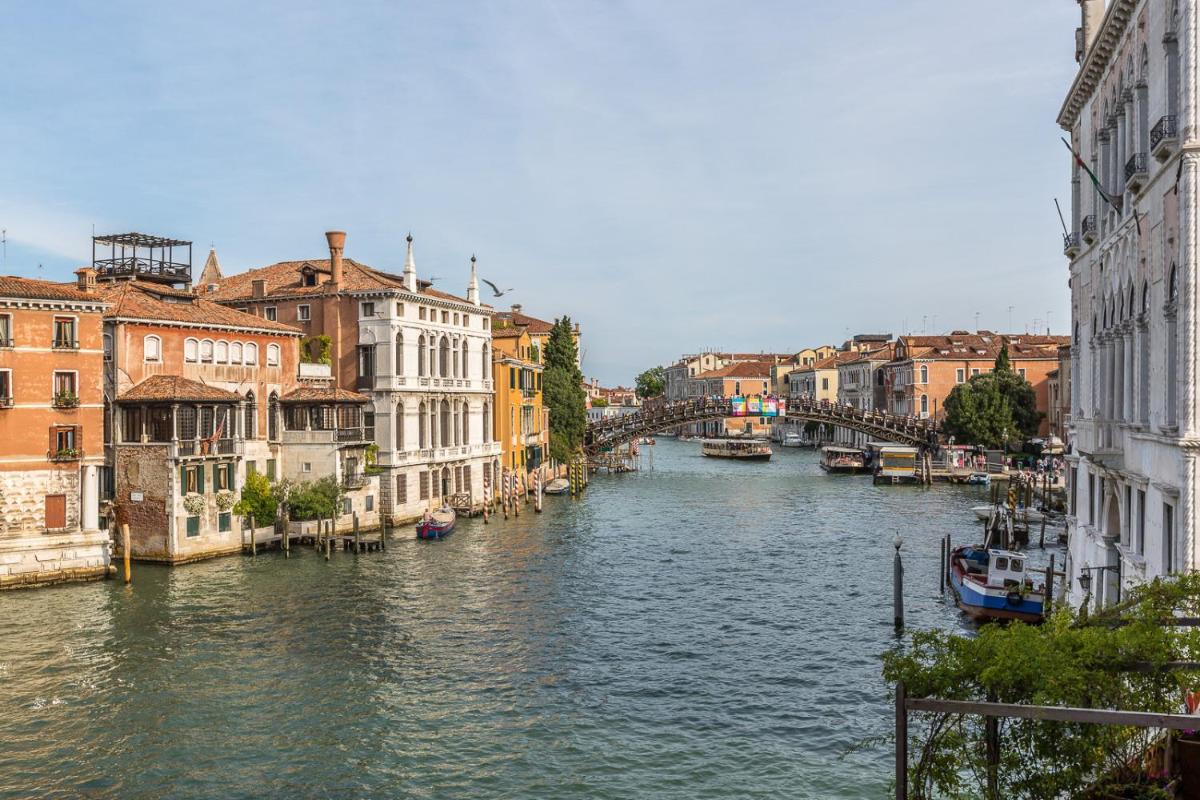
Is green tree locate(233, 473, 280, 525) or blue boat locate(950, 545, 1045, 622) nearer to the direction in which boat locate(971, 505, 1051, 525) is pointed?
the green tree

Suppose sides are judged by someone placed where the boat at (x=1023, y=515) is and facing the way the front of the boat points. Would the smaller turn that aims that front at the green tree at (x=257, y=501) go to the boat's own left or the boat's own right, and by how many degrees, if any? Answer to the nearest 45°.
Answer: approximately 45° to the boat's own left

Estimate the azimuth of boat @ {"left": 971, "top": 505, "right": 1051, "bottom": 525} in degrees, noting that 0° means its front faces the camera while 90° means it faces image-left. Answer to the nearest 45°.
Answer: approximately 90°

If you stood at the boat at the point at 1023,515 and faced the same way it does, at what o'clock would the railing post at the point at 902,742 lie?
The railing post is roughly at 9 o'clock from the boat.

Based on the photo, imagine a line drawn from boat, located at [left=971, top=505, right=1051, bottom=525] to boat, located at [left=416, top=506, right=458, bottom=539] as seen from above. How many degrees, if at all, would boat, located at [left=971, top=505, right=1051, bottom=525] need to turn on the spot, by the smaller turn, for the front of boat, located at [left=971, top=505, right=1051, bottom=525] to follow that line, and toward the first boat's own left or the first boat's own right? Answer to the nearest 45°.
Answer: approximately 45° to the first boat's own left

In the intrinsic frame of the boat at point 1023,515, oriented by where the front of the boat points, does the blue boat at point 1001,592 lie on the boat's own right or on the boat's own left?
on the boat's own left

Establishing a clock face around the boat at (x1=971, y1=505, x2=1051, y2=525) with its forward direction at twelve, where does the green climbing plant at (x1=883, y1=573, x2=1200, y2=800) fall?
The green climbing plant is roughly at 9 o'clock from the boat.

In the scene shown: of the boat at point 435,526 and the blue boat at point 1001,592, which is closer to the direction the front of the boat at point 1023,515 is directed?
the boat

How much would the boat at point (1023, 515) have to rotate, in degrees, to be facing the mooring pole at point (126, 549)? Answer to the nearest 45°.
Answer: approximately 45° to its left

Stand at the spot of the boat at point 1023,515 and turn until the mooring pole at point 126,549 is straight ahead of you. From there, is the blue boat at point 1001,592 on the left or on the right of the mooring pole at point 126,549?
left
